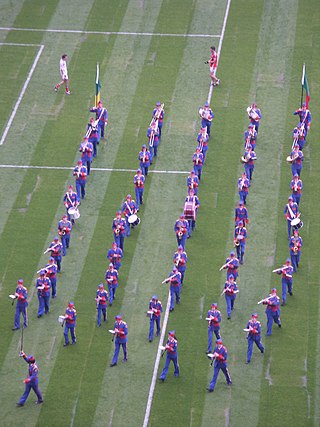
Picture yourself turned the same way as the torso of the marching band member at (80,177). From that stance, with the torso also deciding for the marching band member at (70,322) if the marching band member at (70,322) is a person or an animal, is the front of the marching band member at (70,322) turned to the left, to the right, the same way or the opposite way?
the same way

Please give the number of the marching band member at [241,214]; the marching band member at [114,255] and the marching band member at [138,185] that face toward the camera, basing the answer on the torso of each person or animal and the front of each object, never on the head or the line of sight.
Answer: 3

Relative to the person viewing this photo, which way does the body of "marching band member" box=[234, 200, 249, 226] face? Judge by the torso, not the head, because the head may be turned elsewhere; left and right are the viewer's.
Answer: facing the viewer

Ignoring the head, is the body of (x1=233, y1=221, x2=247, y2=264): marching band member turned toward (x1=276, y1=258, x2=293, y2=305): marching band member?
no

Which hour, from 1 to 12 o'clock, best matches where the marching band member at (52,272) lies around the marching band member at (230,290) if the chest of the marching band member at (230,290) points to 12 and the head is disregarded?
the marching band member at (52,272) is roughly at 3 o'clock from the marching band member at (230,290).

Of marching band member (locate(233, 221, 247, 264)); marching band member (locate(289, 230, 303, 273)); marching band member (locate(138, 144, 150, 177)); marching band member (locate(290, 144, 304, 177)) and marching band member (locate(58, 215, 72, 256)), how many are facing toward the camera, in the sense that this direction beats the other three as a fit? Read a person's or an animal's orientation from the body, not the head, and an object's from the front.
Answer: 5

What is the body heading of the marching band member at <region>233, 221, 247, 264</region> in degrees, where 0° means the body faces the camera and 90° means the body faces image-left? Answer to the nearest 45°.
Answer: approximately 0°

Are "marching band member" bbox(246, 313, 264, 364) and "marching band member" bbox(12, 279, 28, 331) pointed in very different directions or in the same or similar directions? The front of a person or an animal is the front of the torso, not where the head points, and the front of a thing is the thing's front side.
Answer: same or similar directions

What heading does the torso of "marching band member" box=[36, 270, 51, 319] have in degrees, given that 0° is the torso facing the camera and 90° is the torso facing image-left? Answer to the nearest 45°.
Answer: approximately 45°

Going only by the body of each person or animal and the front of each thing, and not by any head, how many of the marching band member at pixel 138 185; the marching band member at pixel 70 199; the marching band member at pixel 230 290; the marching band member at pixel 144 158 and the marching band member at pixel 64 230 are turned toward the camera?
5

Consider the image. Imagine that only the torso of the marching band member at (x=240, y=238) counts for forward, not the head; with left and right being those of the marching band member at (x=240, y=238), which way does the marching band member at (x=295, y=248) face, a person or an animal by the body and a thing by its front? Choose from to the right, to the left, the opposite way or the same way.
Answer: the same way

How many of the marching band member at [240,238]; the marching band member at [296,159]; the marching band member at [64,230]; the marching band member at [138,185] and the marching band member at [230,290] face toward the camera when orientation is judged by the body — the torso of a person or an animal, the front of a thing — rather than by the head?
5

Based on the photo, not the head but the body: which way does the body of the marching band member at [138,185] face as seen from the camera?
toward the camera

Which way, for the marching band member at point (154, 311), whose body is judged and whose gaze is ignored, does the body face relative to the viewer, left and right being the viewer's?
facing the viewer and to the left of the viewer

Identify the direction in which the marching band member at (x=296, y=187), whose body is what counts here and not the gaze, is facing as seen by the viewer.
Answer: toward the camera

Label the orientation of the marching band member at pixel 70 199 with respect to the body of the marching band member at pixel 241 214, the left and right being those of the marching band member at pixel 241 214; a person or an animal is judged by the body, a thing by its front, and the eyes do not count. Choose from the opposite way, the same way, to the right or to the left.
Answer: the same way
